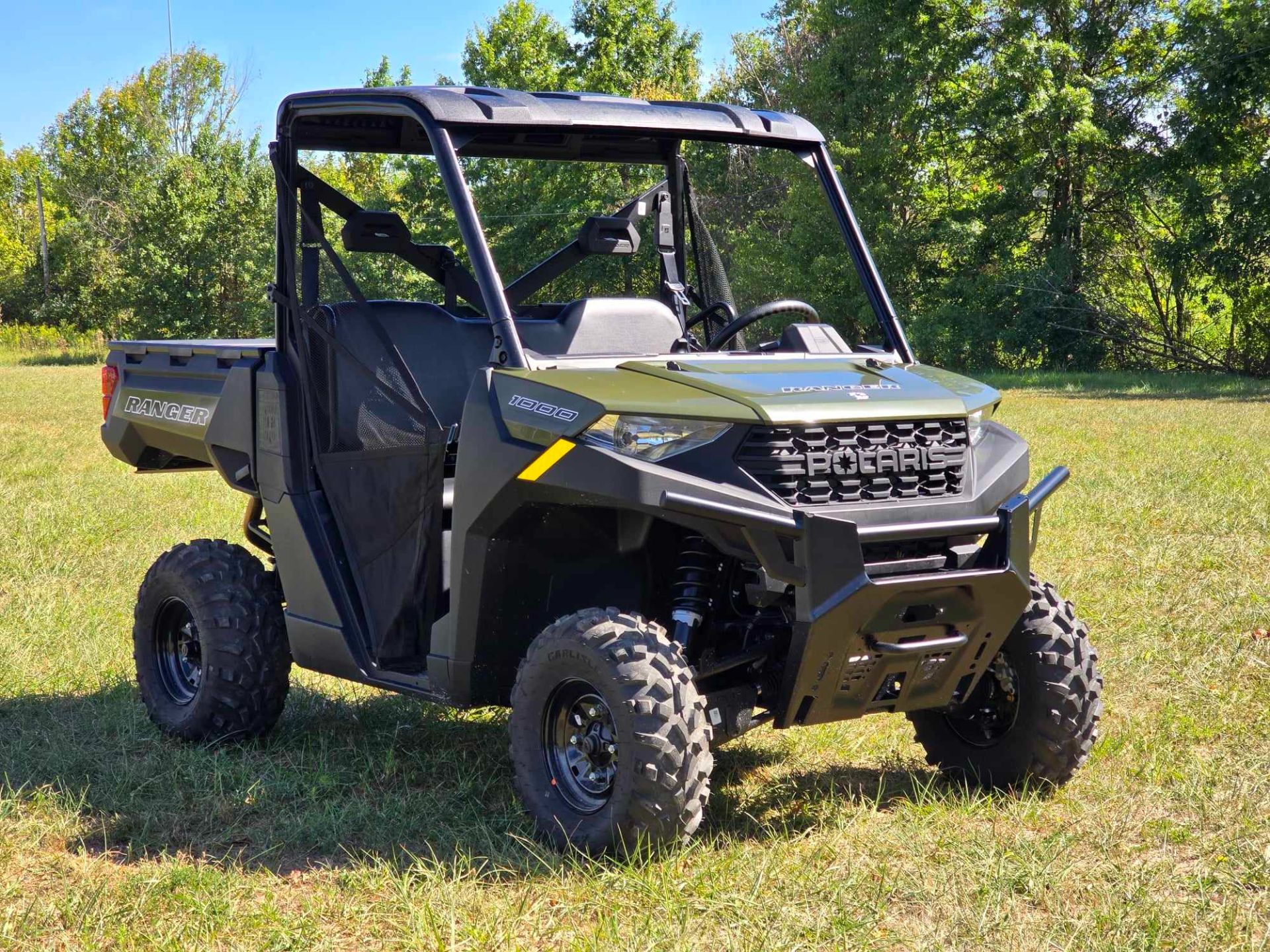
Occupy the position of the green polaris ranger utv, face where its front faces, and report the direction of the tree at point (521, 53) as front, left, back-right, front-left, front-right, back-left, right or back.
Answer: back-left

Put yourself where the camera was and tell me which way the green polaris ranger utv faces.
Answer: facing the viewer and to the right of the viewer
